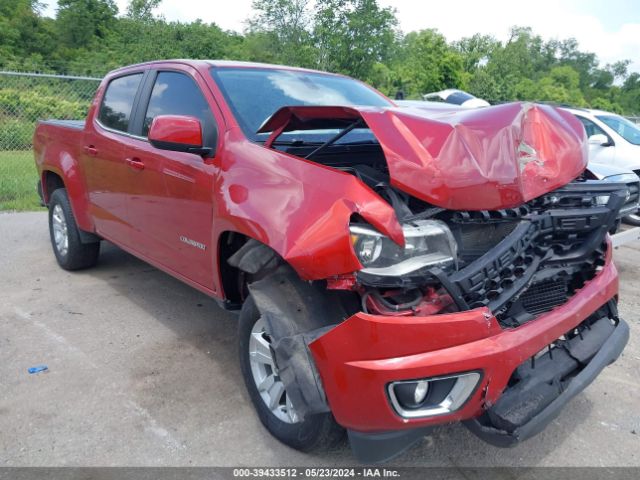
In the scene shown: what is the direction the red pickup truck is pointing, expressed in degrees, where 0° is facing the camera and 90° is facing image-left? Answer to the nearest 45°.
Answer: approximately 315°

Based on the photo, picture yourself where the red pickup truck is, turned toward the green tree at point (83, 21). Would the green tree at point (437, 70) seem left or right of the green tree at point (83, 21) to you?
right

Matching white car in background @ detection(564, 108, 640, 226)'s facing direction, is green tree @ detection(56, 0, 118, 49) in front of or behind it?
behind

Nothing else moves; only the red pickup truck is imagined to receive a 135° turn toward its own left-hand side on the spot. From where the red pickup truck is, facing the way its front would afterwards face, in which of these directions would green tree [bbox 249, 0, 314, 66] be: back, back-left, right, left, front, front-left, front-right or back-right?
front

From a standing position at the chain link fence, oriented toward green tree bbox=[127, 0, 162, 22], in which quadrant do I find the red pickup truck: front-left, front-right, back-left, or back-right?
back-right

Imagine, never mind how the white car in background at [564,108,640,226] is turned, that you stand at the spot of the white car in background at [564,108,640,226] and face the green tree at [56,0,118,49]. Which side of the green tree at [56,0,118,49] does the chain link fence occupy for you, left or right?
left

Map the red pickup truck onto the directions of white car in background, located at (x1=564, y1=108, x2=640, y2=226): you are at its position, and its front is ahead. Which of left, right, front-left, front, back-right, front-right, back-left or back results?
front-right

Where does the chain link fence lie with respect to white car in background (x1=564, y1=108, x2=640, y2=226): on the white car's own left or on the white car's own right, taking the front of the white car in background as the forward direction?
on the white car's own right

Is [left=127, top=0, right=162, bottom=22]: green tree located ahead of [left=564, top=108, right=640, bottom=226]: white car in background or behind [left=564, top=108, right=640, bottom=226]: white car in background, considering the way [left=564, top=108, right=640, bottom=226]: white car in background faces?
behind

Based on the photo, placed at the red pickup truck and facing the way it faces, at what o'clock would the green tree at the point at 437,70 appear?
The green tree is roughly at 8 o'clock from the red pickup truck.

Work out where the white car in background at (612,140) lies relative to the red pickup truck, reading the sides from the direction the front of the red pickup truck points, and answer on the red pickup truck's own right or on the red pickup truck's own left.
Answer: on the red pickup truck's own left

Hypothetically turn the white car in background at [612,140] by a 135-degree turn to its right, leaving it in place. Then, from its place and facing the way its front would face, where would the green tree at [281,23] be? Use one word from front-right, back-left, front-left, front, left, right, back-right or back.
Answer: front-right

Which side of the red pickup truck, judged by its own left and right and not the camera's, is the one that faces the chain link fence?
back
